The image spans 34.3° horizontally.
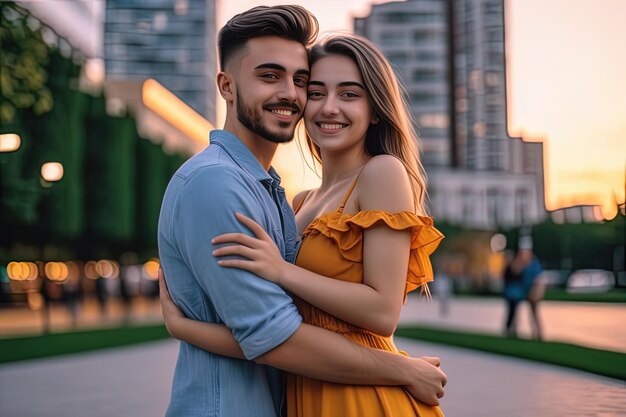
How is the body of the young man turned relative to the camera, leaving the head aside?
to the viewer's right

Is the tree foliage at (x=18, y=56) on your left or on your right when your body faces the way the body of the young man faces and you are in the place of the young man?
on your left

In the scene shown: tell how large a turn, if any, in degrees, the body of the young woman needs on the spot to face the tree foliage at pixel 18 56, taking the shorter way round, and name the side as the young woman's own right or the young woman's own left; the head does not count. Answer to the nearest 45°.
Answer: approximately 135° to the young woman's own right

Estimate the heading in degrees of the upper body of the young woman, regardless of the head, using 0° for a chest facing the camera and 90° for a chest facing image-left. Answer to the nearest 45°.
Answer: approximately 45°

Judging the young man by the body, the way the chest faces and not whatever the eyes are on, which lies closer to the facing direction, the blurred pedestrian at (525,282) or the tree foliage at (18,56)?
the blurred pedestrian

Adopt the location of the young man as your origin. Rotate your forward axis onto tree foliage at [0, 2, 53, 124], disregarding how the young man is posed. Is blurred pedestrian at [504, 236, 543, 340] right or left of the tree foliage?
right

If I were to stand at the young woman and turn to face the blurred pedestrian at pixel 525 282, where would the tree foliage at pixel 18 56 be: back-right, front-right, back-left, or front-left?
front-left

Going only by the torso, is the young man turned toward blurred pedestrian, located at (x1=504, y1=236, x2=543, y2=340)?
no
